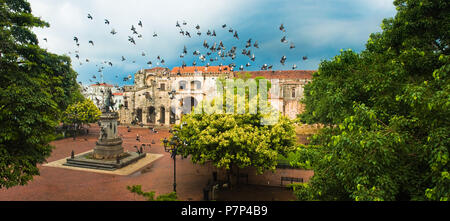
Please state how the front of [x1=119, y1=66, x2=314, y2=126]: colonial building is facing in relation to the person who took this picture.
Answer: facing the viewer

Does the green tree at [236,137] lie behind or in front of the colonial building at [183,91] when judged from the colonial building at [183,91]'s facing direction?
in front

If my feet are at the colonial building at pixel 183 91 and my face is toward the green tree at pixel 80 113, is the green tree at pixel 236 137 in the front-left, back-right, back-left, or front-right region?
front-left

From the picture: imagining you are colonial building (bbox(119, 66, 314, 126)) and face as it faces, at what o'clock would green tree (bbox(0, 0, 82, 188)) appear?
The green tree is roughly at 12 o'clock from the colonial building.

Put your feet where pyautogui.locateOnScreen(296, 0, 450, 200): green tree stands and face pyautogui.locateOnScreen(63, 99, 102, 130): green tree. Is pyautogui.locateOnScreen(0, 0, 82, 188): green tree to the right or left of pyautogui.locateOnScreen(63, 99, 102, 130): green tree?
left

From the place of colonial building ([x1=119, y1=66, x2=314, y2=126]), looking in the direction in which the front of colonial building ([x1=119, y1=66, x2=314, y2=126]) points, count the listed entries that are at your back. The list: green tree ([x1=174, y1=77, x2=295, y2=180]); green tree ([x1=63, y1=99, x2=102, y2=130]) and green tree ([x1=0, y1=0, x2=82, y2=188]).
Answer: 0

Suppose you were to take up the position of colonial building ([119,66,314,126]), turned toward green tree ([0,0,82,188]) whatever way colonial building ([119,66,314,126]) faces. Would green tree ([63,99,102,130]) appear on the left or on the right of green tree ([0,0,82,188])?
right
